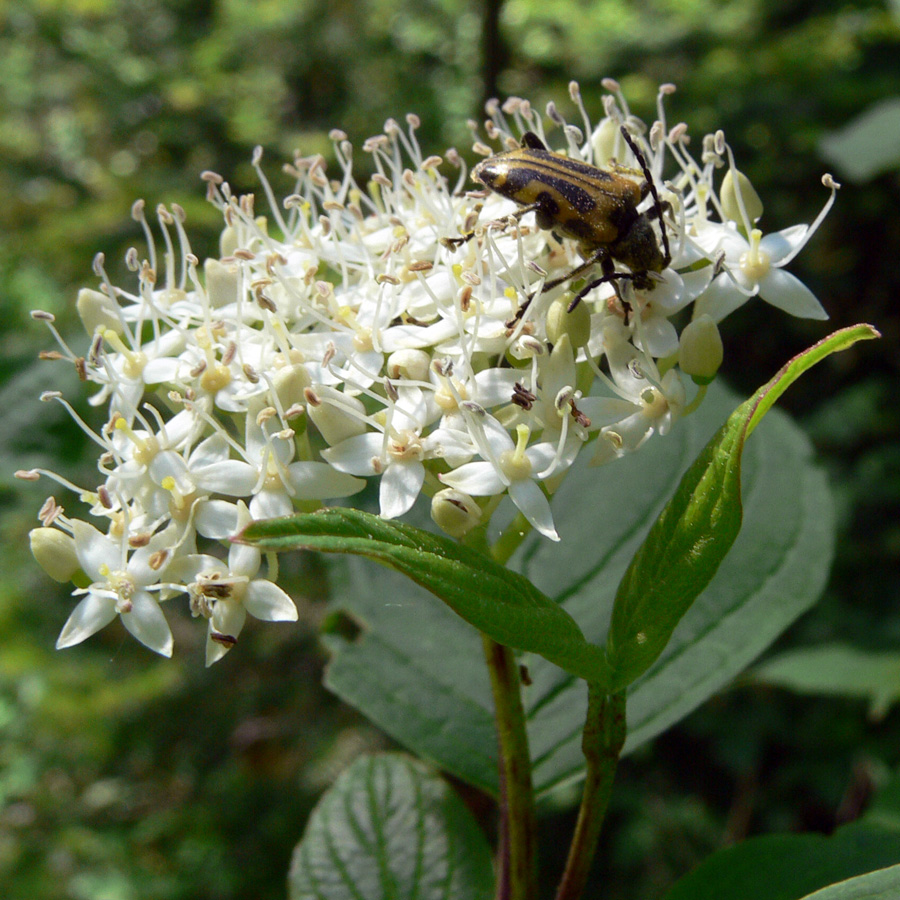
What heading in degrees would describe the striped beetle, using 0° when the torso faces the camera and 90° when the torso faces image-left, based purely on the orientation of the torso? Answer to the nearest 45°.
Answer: approximately 315°
